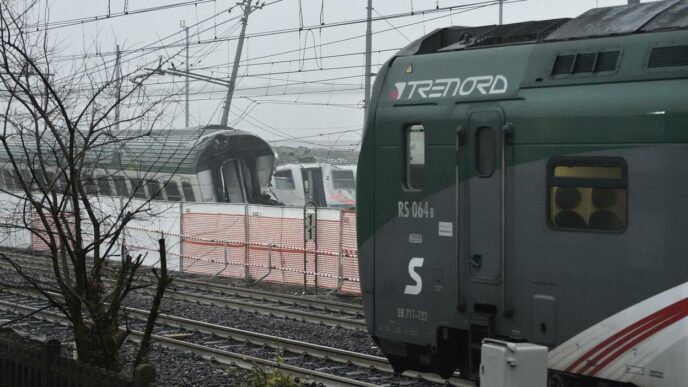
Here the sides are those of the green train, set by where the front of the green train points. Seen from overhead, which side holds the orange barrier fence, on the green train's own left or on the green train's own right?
on the green train's own right

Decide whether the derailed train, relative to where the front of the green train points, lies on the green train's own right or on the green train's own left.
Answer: on the green train's own right

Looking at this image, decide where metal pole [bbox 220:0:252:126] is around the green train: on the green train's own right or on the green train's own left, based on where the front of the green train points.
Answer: on the green train's own right

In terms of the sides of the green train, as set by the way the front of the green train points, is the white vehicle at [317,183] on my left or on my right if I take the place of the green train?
on my right

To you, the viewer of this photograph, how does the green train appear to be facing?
facing to the left of the viewer

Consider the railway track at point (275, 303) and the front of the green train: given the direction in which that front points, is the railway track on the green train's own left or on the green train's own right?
on the green train's own right
